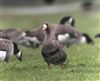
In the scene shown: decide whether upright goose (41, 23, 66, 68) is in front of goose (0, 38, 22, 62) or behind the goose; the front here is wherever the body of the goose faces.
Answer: in front

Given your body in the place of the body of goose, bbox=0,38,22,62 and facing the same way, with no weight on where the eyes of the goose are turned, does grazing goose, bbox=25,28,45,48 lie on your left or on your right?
on your left

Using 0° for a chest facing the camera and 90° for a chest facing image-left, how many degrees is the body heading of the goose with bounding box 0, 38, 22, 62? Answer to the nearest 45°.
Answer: approximately 270°
